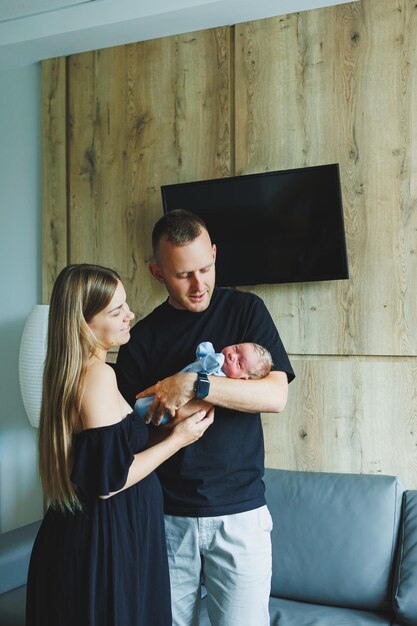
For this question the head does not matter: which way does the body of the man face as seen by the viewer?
toward the camera

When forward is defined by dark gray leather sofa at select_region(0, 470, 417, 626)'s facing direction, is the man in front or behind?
in front

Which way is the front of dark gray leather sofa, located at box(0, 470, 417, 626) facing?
toward the camera

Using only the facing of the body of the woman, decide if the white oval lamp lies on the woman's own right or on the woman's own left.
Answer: on the woman's own left

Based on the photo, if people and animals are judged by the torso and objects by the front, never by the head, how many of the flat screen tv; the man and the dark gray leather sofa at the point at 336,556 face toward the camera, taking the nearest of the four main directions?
3

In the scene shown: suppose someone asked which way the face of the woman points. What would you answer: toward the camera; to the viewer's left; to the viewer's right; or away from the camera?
to the viewer's right

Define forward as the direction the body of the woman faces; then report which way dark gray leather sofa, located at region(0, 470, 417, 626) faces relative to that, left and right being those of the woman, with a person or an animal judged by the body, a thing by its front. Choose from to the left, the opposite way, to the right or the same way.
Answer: to the right

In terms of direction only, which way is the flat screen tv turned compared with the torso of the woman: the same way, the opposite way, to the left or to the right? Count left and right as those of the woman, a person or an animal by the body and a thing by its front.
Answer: to the right

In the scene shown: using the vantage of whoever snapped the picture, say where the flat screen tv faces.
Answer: facing the viewer

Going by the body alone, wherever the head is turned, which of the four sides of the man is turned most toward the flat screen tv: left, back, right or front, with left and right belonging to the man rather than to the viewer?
back

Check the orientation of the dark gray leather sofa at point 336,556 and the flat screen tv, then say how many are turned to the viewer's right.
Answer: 0

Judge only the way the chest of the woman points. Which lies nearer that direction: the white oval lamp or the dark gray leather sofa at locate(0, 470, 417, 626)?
the dark gray leather sofa

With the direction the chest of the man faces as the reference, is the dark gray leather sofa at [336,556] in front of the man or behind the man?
behind
